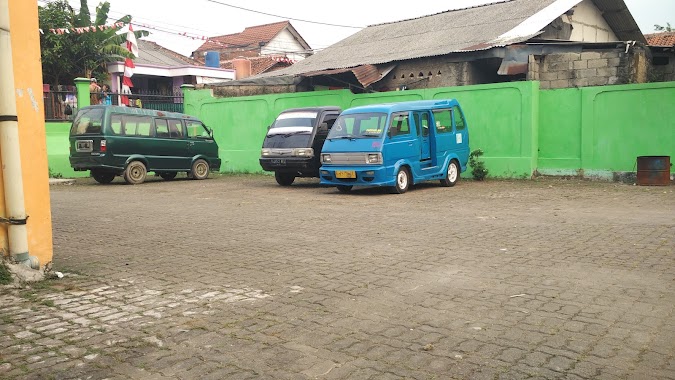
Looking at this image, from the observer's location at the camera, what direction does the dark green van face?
facing away from the viewer and to the right of the viewer

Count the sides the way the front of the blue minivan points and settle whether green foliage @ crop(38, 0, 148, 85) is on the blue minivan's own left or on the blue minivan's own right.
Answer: on the blue minivan's own right

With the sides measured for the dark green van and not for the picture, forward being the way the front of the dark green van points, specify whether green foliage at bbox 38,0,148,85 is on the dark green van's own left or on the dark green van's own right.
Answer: on the dark green van's own left

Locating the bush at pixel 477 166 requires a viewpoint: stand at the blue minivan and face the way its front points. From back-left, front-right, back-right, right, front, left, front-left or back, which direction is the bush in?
back

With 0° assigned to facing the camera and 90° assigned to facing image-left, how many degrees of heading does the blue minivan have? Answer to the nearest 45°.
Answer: approximately 45°

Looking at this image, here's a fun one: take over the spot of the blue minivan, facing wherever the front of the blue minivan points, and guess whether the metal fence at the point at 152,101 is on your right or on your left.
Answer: on your right

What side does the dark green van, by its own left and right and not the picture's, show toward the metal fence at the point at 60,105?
left
